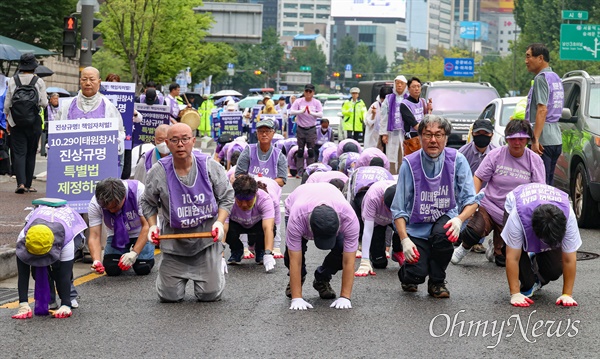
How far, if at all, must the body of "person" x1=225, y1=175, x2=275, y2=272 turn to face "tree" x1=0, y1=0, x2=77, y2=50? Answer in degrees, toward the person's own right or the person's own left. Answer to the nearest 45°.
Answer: approximately 180°

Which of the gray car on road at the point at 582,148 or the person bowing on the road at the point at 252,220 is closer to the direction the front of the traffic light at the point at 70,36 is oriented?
the person bowing on the road

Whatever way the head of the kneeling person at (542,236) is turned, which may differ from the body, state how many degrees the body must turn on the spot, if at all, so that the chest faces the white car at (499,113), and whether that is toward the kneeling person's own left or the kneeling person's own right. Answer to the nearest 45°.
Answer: approximately 180°

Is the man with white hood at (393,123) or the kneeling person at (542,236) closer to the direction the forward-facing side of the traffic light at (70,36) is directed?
the kneeling person

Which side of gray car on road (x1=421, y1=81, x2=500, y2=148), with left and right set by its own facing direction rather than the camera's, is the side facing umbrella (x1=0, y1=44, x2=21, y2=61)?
right

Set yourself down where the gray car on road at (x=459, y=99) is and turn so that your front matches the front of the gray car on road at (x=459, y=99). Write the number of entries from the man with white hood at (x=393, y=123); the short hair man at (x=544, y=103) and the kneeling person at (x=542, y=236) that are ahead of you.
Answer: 3

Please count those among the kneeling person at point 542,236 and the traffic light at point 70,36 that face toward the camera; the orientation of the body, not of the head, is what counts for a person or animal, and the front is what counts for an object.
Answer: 2

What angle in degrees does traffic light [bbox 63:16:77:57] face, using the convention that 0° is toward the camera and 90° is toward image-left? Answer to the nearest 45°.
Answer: approximately 0°

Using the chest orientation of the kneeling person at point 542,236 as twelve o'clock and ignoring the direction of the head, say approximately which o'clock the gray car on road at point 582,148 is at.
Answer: The gray car on road is roughly at 6 o'clock from the kneeling person.
